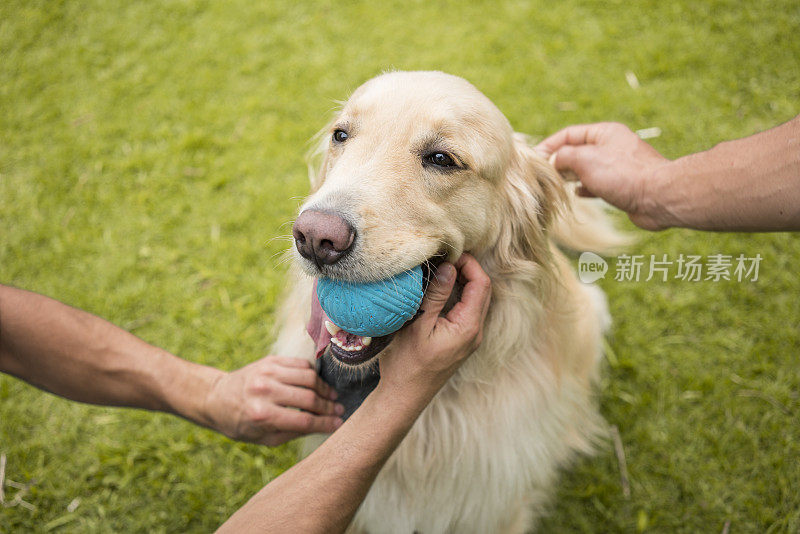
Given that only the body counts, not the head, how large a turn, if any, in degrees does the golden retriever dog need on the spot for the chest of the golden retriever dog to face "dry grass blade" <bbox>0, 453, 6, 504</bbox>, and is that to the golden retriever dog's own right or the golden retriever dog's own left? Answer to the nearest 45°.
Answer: approximately 45° to the golden retriever dog's own right
